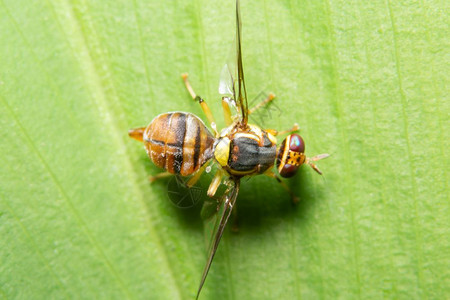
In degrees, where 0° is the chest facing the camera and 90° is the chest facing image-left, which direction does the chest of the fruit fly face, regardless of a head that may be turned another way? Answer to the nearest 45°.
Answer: approximately 270°
